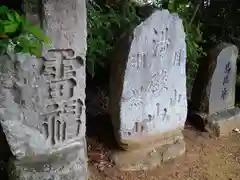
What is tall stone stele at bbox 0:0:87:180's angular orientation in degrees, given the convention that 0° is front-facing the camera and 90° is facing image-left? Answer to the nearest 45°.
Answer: approximately 0°

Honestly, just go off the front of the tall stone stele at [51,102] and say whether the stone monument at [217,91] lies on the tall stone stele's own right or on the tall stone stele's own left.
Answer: on the tall stone stele's own left

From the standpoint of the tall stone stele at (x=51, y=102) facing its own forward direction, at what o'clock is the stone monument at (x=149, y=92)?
The stone monument is roughly at 8 o'clock from the tall stone stele.
